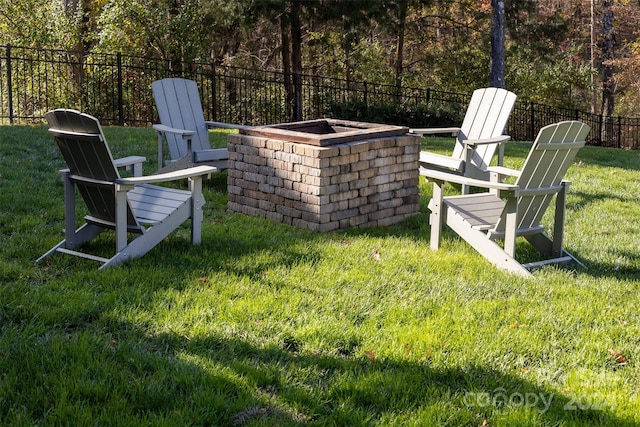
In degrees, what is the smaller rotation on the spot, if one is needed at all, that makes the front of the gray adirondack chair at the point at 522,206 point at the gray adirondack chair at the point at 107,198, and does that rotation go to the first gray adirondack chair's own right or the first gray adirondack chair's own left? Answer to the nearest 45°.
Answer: approximately 45° to the first gray adirondack chair's own left

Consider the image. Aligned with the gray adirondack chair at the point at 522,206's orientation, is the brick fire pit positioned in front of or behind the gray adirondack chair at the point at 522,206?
in front

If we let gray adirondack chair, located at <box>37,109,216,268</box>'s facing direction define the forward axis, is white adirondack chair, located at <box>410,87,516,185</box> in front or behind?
in front

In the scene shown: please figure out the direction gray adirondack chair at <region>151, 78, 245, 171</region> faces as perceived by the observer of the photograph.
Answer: facing the viewer and to the right of the viewer

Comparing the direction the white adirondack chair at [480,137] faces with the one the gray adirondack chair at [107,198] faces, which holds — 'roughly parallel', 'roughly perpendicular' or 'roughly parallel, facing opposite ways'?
roughly parallel, facing opposite ways

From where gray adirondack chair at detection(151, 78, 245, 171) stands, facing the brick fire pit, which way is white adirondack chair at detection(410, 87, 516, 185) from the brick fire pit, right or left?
left

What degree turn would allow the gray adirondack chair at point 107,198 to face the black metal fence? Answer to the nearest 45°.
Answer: approximately 45° to its left

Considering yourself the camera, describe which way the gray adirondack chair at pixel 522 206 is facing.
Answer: facing away from the viewer and to the left of the viewer

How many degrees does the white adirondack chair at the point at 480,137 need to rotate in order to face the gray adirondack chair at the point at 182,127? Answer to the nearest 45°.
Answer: approximately 45° to its right

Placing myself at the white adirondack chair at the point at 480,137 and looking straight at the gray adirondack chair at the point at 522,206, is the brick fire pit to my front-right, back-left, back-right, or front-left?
front-right

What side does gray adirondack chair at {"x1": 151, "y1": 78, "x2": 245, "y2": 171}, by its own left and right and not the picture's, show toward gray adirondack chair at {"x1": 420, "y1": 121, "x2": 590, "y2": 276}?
front

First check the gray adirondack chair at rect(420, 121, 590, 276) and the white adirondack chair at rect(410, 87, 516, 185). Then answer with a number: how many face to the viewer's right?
0

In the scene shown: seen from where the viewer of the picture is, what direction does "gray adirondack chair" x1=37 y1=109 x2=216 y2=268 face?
facing away from the viewer and to the right of the viewer

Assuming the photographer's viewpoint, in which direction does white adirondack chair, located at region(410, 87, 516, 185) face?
facing the viewer and to the left of the viewer

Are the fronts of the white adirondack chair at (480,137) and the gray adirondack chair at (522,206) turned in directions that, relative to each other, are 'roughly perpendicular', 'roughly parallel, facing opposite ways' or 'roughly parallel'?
roughly perpendicular

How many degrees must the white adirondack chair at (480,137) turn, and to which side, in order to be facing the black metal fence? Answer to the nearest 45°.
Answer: approximately 90° to its right

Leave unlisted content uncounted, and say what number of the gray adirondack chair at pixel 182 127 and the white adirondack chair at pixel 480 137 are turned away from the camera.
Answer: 0

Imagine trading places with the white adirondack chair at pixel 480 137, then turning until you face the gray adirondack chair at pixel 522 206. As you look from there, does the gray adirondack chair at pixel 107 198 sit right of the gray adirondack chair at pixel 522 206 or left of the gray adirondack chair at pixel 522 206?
right

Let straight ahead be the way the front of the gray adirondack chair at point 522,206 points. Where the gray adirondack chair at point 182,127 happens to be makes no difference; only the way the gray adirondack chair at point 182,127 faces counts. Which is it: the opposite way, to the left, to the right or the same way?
the opposite way
